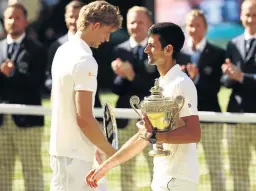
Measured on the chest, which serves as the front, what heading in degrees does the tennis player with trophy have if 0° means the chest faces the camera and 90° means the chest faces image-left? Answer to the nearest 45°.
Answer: approximately 90°

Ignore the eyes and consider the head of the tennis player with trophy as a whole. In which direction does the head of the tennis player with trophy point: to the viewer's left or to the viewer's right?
to the viewer's left
